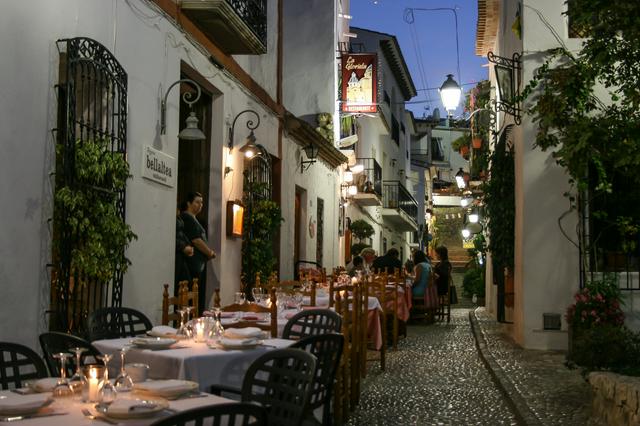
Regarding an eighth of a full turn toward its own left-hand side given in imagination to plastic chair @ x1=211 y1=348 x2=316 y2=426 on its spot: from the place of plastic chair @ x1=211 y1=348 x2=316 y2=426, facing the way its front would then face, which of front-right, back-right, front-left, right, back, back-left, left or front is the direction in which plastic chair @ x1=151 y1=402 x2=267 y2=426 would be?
left

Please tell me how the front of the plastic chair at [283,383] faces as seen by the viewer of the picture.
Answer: facing away from the viewer and to the left of the viewer

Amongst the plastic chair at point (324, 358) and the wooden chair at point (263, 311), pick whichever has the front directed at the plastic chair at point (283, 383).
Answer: the wooden chair

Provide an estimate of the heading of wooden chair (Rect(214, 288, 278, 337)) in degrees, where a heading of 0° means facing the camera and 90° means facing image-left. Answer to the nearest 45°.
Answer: approximately 0°
